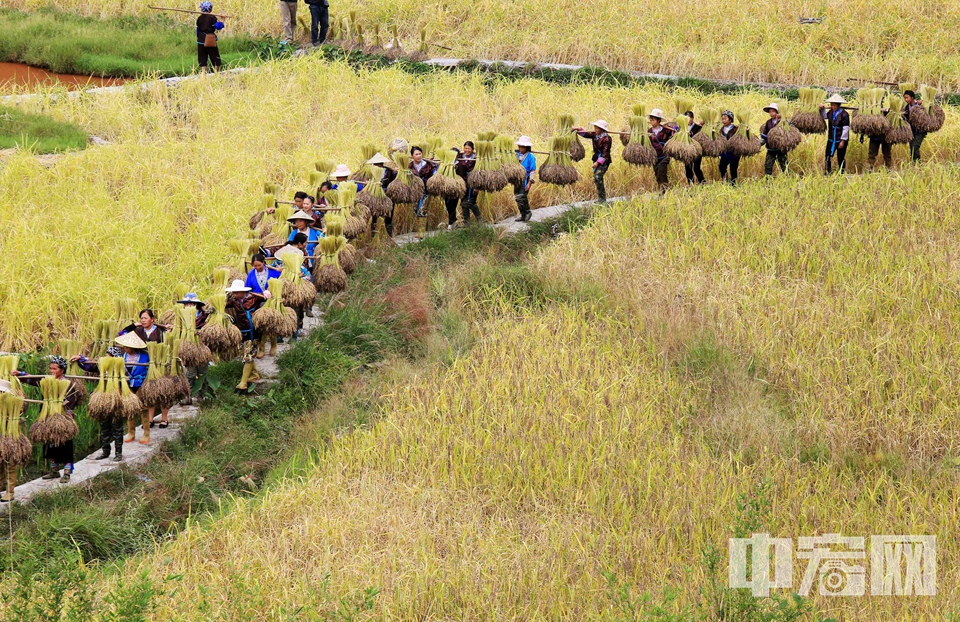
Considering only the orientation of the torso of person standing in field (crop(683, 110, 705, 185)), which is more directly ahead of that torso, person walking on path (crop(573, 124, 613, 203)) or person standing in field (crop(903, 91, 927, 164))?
the person walking on path

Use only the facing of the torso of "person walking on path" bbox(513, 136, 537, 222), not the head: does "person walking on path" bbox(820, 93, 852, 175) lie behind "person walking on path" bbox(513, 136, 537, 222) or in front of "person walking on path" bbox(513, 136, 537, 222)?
behind

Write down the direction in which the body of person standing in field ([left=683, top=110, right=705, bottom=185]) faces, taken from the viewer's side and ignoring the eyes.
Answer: to the viewer's left

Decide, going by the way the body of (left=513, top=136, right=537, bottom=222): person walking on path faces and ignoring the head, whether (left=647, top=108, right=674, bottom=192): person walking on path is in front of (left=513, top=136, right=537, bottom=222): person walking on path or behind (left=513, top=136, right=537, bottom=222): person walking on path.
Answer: behind

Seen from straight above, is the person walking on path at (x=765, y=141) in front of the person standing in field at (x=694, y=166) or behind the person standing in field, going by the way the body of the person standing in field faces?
behind
